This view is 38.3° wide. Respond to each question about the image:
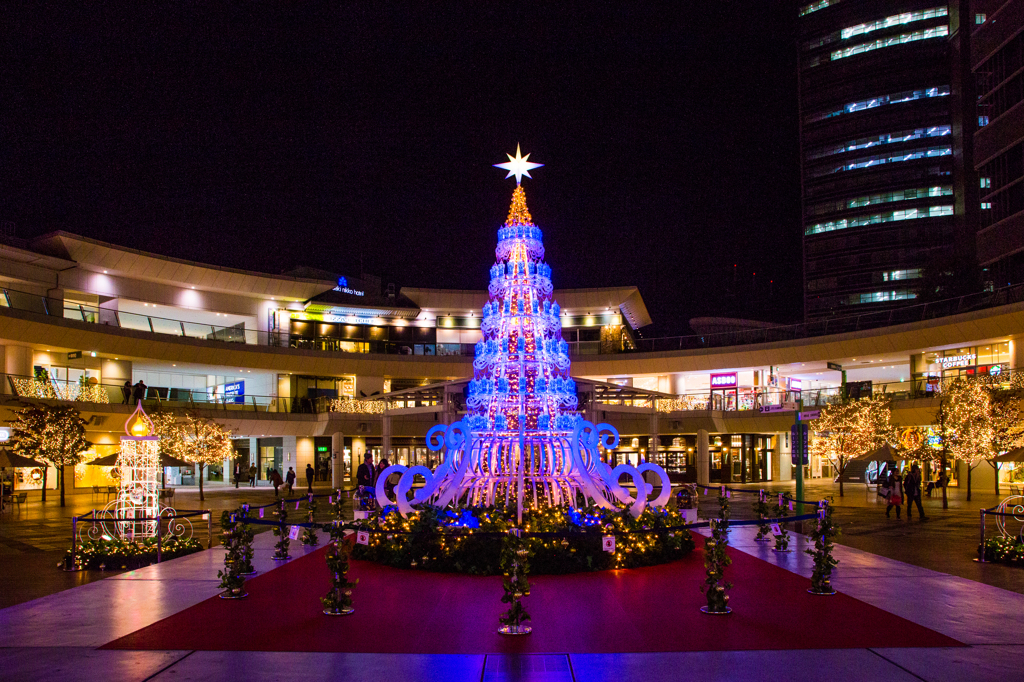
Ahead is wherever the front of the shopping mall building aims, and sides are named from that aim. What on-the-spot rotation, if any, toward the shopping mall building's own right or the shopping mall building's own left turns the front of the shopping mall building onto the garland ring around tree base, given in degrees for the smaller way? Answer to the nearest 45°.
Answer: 0° — it already faces it

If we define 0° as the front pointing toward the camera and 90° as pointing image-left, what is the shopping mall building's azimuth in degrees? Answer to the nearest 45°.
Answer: approximately 0°
